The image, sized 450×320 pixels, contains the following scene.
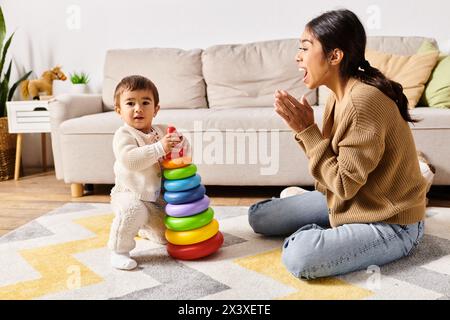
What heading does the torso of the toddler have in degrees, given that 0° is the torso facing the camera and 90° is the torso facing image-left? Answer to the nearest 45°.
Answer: approximately 315°

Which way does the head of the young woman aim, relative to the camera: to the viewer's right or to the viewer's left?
to the viewer's left

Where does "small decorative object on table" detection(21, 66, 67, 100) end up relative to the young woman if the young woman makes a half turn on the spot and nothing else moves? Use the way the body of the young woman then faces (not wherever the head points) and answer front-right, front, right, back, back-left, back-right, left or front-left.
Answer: back-left

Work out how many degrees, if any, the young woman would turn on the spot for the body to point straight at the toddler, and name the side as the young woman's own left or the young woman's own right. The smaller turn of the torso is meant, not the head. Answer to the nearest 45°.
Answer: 0° — they already face them

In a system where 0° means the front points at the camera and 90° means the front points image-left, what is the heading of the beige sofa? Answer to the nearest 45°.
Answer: approximately 0°

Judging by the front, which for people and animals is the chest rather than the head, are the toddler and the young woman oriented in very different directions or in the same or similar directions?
very different directions

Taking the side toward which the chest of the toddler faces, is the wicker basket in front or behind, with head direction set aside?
behind

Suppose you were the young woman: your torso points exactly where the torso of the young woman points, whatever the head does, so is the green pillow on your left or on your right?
on your right

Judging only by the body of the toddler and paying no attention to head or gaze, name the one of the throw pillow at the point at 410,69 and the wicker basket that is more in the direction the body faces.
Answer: the throw pillow

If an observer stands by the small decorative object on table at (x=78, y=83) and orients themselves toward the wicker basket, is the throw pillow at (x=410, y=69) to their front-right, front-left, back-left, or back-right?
back-left

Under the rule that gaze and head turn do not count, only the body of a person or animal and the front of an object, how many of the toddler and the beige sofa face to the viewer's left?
0

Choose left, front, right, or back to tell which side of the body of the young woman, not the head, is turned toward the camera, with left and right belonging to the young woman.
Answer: left
